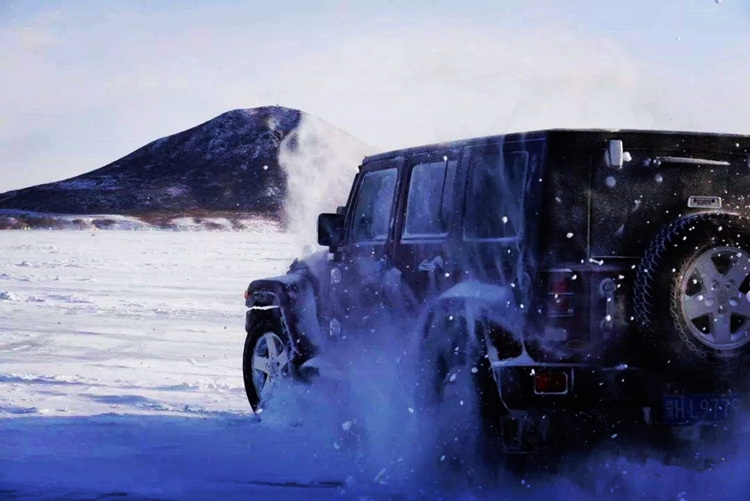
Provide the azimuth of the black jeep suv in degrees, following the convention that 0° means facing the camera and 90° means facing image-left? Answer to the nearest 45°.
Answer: approximately 135°
